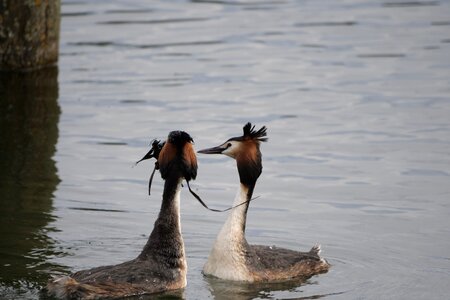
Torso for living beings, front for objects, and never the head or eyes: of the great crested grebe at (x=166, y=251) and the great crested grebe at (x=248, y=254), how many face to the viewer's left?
1

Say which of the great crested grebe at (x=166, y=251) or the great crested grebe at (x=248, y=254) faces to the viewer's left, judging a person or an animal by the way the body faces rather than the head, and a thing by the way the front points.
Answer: the great crested grebe at (x=248, y=254)

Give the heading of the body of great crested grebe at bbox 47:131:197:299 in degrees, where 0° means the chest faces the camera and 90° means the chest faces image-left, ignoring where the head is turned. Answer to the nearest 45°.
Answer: approximately 225°

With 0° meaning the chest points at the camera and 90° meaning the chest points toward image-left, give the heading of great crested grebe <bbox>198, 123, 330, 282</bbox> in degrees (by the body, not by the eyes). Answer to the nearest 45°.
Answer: approximately 90°

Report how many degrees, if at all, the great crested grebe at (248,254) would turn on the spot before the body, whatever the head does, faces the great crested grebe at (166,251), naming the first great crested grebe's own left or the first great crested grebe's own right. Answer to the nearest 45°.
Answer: approximately 45° to the first great crested grebe's own left
